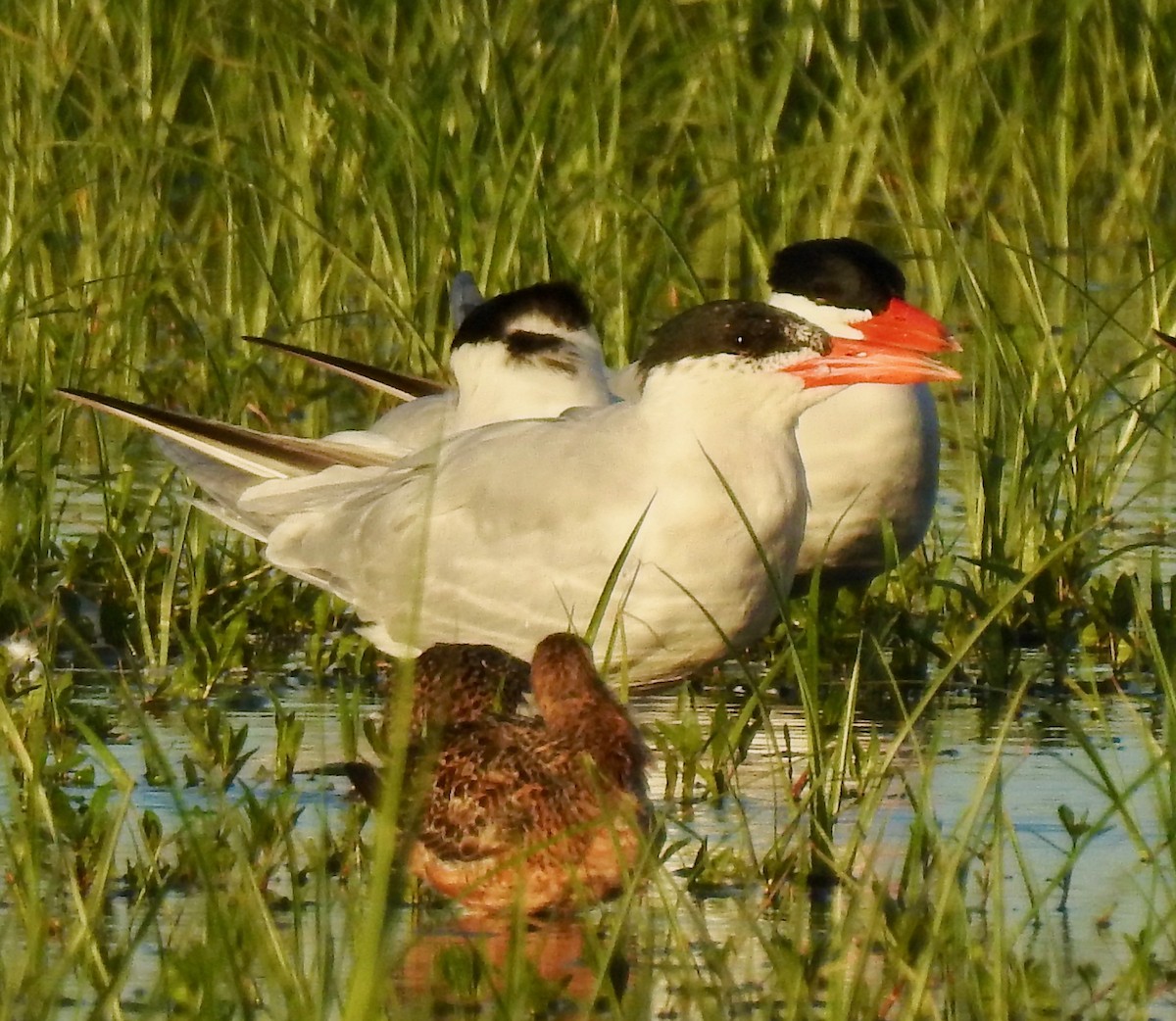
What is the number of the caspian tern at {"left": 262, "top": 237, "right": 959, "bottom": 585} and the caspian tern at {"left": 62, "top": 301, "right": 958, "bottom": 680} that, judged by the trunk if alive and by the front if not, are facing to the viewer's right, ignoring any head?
2

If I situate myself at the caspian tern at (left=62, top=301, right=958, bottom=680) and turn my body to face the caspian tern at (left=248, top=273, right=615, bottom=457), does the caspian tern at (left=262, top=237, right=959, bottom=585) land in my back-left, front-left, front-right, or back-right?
front-right

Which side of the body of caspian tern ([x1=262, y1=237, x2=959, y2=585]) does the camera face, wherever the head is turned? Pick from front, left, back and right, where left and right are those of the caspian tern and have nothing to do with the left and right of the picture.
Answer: right

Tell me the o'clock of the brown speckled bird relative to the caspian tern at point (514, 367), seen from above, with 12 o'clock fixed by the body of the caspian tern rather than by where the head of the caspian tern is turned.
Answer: The brown speckled bird is roughly at 3 o'clock from the caspian tern.

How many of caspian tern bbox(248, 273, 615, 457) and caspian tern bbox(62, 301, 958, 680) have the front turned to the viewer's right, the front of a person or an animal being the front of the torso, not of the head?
2

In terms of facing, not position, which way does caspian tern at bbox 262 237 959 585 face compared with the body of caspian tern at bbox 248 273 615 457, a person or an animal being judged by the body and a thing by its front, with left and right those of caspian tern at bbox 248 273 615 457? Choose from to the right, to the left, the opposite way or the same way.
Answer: the same way

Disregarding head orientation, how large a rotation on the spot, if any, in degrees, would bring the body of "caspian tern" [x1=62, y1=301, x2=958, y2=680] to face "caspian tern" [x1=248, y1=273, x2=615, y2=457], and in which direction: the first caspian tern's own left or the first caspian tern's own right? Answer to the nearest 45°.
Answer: approximately 90° to the first caspian tern's own left

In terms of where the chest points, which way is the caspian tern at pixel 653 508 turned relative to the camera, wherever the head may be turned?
to the viewer's right

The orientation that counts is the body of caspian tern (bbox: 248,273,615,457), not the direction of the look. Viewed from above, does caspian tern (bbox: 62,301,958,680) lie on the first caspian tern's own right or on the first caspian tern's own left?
on the first caspian tern's own right

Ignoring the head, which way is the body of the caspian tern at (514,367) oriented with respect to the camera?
to the viewer's right

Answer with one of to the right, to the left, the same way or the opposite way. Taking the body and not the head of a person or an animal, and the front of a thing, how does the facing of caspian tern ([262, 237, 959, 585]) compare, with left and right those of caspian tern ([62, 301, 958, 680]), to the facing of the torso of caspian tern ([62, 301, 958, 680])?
the same way

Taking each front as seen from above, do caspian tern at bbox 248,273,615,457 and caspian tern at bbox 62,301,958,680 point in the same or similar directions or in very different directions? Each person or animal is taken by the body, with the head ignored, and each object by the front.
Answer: same or similar directions
